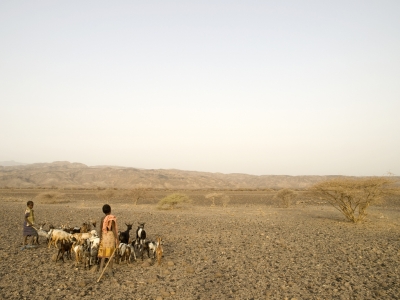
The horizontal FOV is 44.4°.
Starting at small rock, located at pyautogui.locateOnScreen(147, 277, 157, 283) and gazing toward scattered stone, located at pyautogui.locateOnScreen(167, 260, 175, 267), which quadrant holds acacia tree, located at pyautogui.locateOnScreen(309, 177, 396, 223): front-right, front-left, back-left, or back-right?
front-right

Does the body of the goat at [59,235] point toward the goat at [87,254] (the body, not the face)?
no

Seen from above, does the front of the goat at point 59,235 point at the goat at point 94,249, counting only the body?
no
